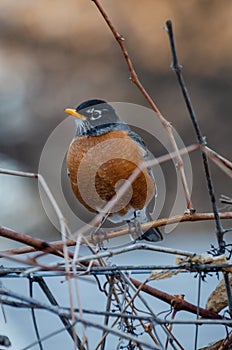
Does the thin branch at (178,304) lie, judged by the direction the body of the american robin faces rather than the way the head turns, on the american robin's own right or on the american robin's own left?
on the american robin's own left

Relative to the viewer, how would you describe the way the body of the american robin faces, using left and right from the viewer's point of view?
facing the viewer and to the left of the viewer

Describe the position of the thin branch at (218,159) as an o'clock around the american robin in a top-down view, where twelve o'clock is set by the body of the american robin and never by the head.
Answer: The thin branch is roughly at 8 o'clock from the american robin.
